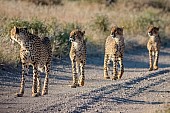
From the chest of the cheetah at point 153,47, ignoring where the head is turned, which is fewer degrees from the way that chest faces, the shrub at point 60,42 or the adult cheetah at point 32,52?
the adult cheetah

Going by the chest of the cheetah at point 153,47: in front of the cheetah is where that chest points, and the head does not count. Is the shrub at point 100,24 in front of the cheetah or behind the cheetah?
behind

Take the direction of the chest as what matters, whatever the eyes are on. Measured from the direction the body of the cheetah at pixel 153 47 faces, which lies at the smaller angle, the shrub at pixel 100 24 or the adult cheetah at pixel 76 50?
the adult cheetah

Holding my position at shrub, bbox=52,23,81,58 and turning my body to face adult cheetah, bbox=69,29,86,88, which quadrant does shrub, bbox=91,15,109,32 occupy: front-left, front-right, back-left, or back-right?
back-left

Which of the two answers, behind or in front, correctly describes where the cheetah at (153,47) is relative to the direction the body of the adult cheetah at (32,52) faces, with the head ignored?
behind

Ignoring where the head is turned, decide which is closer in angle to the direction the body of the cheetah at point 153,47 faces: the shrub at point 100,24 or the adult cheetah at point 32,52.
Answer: the adult cheetah

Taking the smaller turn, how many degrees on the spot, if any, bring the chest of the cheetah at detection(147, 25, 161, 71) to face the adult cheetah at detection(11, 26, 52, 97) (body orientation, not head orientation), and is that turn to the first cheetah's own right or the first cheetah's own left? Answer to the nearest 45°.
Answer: approximately 45° to the first cheetah's own right

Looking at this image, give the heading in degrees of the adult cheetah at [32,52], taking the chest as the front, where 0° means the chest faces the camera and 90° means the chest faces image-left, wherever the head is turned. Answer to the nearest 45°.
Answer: approximately 45°

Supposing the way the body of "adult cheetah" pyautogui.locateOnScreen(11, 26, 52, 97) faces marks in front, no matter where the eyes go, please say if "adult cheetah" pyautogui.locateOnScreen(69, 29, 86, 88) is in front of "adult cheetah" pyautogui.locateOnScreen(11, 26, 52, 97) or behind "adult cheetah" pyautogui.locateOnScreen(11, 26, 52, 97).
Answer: behind
